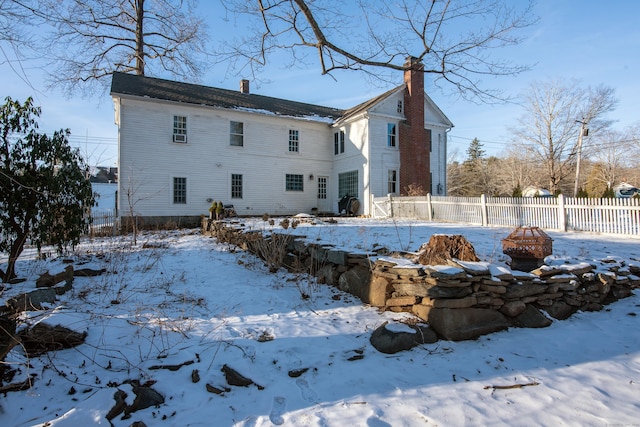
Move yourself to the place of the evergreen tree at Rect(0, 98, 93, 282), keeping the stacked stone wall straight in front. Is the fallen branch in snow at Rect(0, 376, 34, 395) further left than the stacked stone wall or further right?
right

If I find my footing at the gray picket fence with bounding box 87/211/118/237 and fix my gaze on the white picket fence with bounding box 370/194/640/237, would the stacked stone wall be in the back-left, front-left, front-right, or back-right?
front-right
